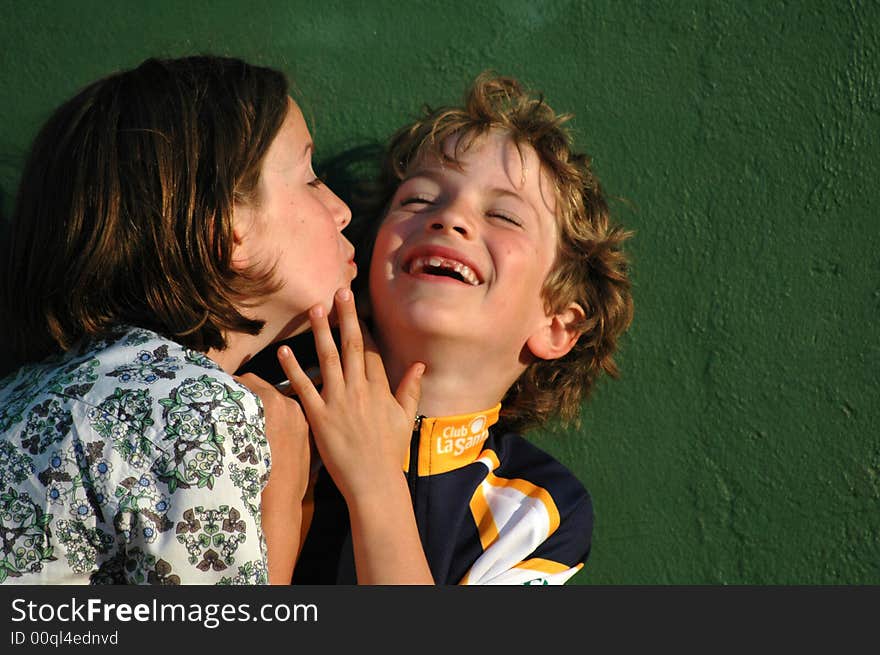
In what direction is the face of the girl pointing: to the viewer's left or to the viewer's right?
to the viewer's right

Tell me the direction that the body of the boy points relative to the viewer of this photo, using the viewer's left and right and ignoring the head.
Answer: facing the viewer and to the left of the viewer
